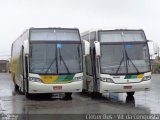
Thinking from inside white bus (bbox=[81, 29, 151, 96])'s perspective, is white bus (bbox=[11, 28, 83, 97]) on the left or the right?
on its right

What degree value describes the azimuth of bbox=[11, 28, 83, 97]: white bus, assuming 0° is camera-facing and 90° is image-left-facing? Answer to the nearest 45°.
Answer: approximately 0°

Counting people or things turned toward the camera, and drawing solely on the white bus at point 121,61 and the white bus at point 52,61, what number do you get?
2

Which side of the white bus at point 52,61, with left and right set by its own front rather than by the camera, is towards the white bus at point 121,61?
left
